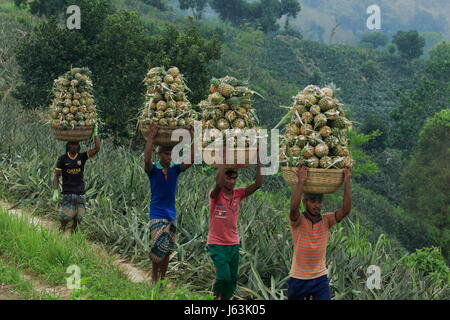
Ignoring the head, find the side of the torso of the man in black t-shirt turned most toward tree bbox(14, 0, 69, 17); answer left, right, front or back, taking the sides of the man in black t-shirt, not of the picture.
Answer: back

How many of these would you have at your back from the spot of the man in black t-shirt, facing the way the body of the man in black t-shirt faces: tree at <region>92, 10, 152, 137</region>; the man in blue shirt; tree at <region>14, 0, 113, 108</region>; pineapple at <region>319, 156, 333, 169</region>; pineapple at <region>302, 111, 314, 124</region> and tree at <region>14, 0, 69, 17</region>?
3

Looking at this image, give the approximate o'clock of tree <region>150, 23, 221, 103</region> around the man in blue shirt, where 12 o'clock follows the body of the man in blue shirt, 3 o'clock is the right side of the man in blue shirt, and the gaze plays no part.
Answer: The tree is roughly at 6 o'clock from the man in blue shirt.

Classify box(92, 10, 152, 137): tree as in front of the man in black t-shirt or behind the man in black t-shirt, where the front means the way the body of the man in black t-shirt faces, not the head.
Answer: behind

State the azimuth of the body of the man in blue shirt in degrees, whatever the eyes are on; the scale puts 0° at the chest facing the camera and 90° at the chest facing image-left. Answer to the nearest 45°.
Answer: approximately 0°

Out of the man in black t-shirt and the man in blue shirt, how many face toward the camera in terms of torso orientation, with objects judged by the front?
2

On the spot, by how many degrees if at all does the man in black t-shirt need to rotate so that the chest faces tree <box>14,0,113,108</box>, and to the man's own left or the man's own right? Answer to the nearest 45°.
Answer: approximately 180°

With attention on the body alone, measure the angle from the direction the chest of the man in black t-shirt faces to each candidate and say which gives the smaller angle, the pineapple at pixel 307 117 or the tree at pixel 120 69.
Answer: the pineapple

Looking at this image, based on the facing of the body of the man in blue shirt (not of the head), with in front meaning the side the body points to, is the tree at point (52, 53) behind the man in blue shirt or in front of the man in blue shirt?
behind

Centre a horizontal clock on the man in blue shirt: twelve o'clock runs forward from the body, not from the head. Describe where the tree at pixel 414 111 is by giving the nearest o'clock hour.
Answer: The tree is roughly at 7 o'clock from the man in blue shirt.

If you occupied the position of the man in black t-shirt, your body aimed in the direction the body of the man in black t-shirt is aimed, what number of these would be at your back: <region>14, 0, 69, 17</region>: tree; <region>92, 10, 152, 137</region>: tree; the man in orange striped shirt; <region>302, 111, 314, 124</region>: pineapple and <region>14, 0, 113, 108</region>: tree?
3

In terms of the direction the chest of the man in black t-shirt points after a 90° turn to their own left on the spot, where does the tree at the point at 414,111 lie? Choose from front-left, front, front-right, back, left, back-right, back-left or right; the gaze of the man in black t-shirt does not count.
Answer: front-left

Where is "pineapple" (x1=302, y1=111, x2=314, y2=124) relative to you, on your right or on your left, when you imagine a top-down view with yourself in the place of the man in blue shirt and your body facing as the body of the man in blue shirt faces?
on your left

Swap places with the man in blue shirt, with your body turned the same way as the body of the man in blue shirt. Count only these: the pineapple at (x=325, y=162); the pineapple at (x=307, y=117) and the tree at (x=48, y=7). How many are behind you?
1

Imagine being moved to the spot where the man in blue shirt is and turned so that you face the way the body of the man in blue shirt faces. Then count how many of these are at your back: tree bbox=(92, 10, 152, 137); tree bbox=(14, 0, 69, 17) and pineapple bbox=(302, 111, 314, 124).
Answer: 2
